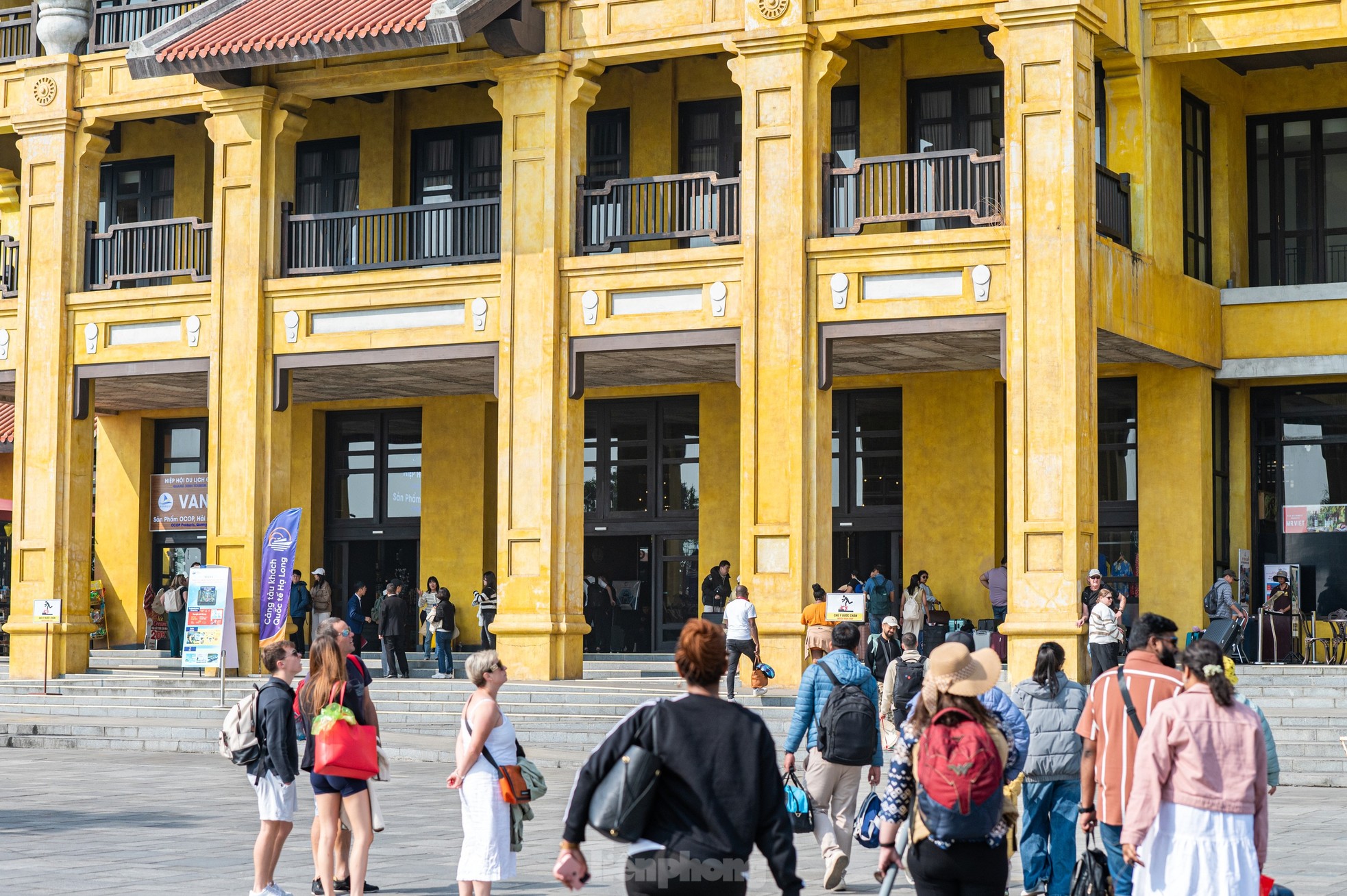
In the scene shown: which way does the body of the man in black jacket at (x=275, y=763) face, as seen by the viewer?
to the viewer's right

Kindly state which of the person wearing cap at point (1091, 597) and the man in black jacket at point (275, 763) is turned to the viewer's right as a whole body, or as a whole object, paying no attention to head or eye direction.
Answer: the man in black jacket

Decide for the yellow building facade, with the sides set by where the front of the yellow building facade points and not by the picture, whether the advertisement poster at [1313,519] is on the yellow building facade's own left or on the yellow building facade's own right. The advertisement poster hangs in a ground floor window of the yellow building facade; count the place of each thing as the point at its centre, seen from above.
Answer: on the yellow building facade's own left

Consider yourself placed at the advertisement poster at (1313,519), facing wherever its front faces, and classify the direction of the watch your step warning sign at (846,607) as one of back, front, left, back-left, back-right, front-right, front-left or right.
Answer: front-right

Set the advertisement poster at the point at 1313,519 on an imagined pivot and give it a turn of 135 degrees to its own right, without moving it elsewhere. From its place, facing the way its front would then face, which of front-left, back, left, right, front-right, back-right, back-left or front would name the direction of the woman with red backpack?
back-left

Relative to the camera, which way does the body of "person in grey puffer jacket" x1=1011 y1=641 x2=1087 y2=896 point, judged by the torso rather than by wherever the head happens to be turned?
away from the camera

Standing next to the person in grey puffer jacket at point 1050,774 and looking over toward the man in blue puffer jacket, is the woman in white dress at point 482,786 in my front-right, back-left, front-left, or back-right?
front-left

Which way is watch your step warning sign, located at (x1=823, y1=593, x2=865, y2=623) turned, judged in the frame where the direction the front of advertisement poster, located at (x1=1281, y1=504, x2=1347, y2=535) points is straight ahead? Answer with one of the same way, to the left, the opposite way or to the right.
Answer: the same way

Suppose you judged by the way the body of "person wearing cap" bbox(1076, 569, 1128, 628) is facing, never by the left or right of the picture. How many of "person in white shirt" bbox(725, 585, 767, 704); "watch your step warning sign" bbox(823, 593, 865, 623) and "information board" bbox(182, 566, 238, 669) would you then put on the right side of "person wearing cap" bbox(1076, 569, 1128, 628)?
3

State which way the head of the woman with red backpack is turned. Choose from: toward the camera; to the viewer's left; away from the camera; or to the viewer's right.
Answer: away from the camera

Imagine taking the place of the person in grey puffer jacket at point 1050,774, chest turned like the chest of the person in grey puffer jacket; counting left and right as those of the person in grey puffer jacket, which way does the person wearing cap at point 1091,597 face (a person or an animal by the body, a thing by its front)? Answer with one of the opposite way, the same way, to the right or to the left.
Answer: the opposite way

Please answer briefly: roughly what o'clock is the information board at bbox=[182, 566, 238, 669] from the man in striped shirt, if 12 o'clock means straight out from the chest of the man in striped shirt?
The information board is roughly at 11 o'clock from the man in striped shirt.

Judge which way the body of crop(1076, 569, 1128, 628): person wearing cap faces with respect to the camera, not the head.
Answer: toward the camera

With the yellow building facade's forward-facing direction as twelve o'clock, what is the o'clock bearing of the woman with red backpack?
The woman with red backpack is roughly at 12 o'clock from the yellow building facade.

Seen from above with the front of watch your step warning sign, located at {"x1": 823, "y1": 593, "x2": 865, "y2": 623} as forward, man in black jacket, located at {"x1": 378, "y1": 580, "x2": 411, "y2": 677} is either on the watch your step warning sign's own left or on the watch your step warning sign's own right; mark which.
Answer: on the watch your step warning sign's own right

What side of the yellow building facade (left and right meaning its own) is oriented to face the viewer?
front

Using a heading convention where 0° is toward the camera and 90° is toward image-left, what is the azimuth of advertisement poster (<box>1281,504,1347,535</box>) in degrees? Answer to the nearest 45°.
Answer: approximately 0°
